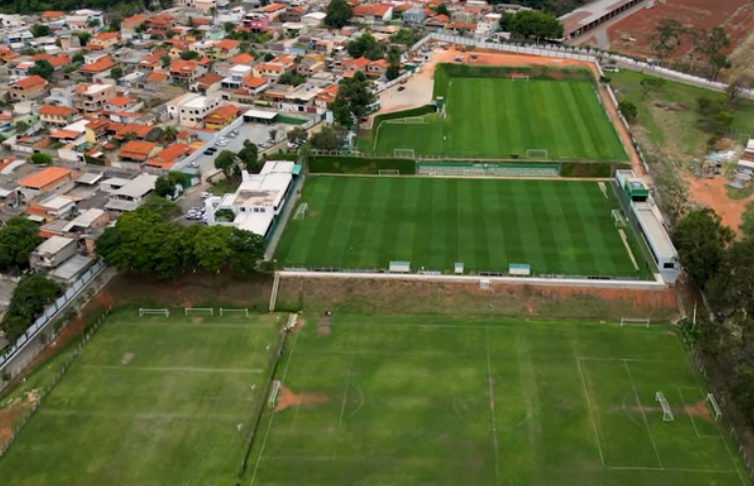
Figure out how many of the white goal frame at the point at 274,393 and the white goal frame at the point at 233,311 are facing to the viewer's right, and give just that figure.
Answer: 1

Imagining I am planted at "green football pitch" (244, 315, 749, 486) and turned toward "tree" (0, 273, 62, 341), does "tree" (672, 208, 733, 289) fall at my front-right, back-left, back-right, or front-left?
back-right

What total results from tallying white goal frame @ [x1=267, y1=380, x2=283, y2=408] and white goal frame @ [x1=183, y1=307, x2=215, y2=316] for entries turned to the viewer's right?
1

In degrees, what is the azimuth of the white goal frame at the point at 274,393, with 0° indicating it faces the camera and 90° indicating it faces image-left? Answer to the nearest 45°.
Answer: approximately 270°

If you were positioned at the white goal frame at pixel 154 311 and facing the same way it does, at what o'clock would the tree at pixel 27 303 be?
The tree is roughly at 3 o'clock from the white goal frame.

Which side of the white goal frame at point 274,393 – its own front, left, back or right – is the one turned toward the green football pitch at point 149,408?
back

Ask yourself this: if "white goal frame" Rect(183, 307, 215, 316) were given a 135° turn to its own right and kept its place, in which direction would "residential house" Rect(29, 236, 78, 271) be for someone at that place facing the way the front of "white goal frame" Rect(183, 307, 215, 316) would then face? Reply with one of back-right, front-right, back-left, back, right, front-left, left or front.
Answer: front

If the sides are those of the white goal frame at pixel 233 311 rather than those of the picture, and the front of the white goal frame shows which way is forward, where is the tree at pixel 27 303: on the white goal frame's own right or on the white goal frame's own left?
on the white goal frame's own right

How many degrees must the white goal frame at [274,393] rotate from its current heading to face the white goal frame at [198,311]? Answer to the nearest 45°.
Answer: approximately 135° to its left

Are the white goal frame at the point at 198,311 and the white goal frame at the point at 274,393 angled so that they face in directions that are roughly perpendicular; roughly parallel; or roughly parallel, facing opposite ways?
roughly perpendicular
